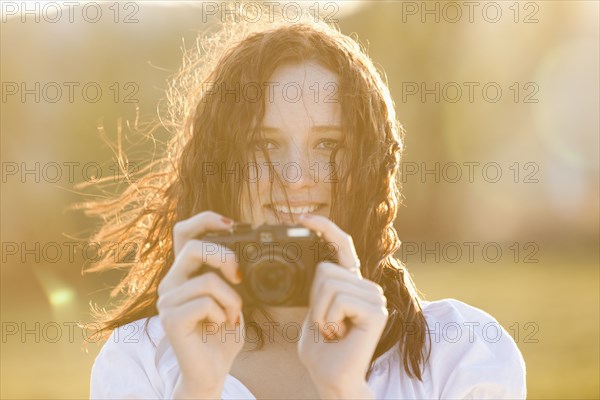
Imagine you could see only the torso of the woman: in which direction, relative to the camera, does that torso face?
toward the camera
